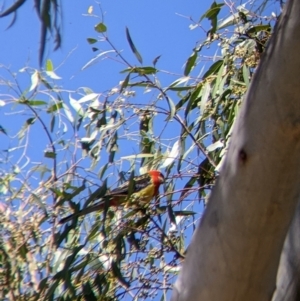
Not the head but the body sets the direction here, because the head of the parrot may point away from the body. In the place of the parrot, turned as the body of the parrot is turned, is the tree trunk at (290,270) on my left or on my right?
on my right

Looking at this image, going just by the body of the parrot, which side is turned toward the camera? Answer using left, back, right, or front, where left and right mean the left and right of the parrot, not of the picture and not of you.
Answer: right

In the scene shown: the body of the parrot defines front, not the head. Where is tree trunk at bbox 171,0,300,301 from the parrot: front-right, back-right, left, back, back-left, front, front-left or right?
front
